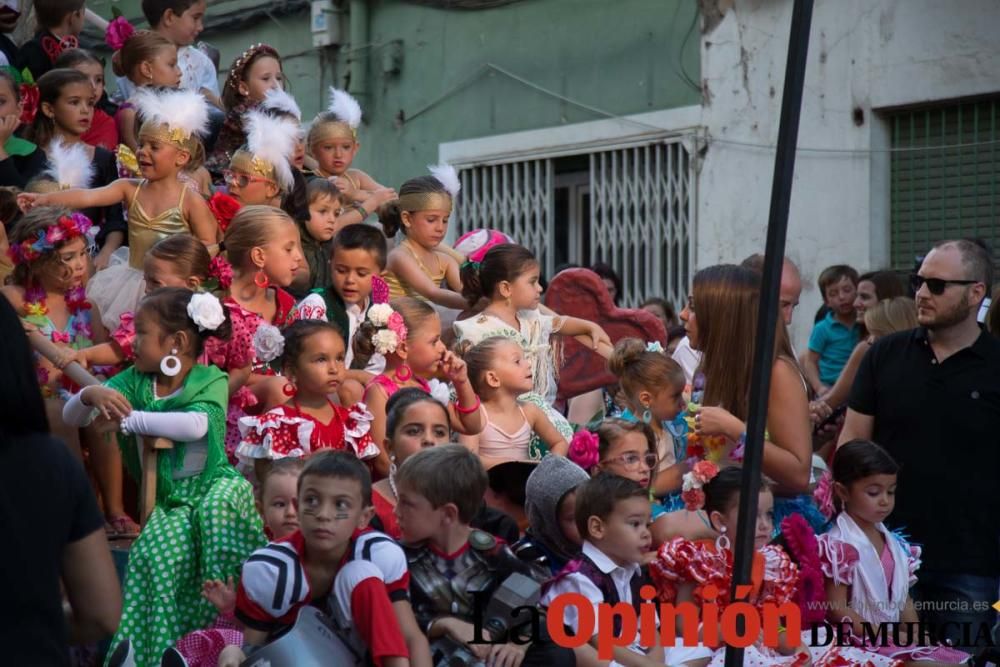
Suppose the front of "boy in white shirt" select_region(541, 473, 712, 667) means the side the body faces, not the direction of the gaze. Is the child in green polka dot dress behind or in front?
behind

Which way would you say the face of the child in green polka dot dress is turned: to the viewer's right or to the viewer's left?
to the viewer's left

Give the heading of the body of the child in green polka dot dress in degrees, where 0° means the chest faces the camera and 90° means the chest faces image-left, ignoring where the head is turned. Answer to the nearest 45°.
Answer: approximately 45°

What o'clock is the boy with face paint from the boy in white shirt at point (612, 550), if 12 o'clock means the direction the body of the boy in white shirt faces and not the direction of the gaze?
The boy with face paint is roughly at 3 o'clock from the boy in white shirt.

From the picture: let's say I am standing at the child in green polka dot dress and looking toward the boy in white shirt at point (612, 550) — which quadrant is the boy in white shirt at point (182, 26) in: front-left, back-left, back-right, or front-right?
back-left

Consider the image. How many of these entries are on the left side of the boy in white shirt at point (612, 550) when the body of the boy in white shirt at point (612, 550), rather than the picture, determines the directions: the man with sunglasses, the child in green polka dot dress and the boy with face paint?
1

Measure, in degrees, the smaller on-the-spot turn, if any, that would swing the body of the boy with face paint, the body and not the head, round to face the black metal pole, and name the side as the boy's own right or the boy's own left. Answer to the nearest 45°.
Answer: approximately 45° to the boy's own left

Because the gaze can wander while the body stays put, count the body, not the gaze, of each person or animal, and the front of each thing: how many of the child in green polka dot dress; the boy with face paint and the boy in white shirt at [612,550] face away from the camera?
0

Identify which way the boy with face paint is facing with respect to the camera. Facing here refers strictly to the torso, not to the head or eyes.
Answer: toward the camera

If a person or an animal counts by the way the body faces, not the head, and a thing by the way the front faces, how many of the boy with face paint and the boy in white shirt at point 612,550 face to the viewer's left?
0

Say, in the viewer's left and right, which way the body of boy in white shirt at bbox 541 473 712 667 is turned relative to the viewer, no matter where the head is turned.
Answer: facing the viewer and to the right of the viewer

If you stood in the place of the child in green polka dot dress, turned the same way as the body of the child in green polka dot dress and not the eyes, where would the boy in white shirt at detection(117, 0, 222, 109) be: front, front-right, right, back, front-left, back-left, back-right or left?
back-right

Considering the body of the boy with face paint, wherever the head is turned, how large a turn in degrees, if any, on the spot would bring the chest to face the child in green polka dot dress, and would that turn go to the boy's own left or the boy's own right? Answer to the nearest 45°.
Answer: approximately 135° to the boy's own right

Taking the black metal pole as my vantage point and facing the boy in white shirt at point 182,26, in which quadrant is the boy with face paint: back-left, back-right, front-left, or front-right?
front-left

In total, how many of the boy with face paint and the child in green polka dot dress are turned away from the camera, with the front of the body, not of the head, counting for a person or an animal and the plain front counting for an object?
0
